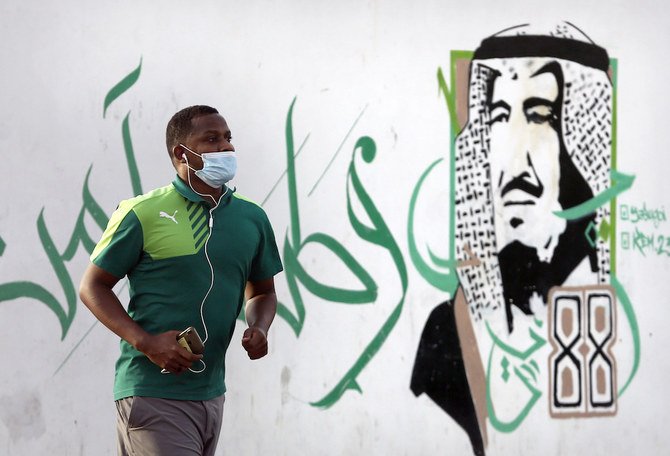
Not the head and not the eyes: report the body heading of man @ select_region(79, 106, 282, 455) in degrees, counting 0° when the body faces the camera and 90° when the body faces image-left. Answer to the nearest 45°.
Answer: approximately 315°

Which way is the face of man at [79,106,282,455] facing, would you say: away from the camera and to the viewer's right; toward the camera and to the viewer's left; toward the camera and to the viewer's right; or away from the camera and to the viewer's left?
toward the camera and to the viewer's right
